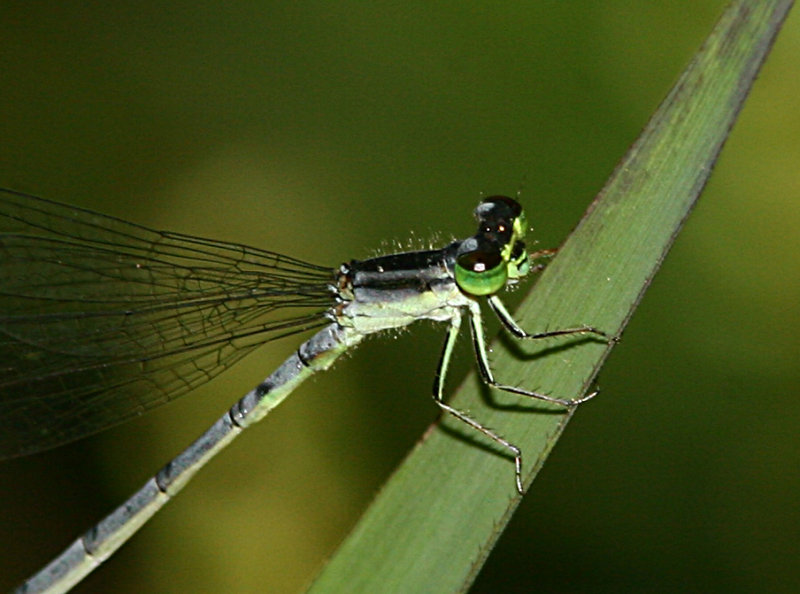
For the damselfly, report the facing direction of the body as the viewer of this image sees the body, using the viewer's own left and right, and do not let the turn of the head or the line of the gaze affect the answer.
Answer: facing to the right of the viewer
